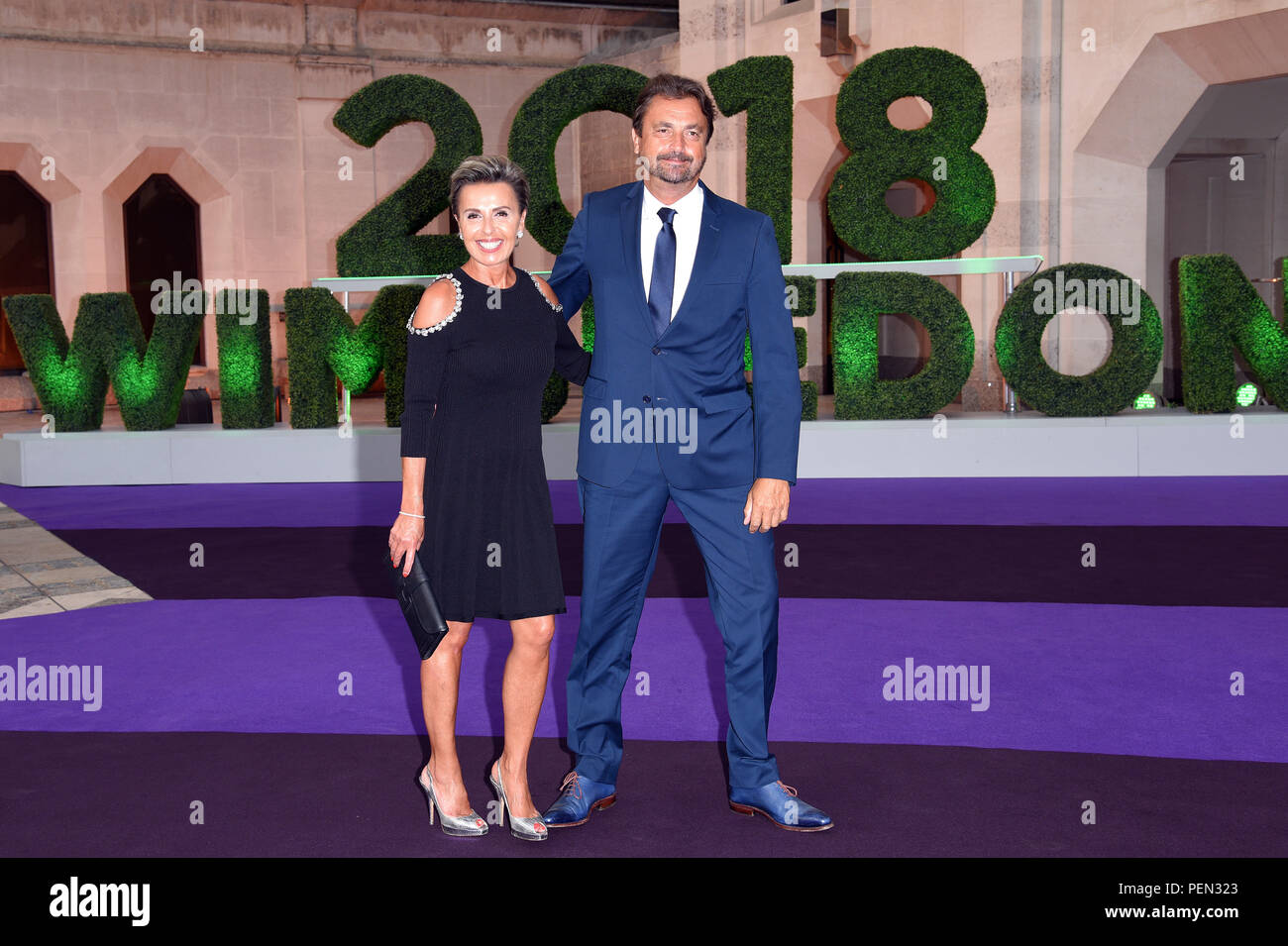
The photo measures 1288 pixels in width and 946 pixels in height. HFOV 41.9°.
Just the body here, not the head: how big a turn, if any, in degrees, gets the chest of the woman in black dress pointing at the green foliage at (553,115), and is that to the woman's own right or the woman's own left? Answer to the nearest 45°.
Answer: approximately 135° to the woman's own left

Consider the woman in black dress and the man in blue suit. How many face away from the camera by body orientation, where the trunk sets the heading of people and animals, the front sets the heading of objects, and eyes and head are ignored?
0

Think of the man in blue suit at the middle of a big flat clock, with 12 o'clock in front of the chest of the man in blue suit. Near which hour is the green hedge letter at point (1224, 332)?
The green hedge letter is roughly at 7 o'clock from the man in blue suit.

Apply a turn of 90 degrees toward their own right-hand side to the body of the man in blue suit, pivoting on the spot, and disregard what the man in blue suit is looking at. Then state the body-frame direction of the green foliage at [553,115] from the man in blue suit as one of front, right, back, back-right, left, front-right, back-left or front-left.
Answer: right

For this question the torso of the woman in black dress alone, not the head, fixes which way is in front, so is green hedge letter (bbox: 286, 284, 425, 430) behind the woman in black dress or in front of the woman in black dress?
behind

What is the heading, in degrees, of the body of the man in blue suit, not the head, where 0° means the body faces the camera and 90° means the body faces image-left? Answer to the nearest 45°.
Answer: approximately 0°

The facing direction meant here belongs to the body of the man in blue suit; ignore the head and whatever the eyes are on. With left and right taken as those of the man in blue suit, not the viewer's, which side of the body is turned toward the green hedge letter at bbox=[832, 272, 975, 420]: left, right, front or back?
back

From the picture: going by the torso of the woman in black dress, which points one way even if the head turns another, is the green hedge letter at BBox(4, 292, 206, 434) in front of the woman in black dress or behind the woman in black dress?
behind

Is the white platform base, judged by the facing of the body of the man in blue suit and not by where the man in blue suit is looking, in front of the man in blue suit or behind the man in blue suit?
behind

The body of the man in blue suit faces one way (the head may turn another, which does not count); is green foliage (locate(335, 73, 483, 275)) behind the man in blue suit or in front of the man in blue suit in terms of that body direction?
behind

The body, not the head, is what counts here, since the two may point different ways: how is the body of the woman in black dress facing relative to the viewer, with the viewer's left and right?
facing the viewer and to the right of the viewer
